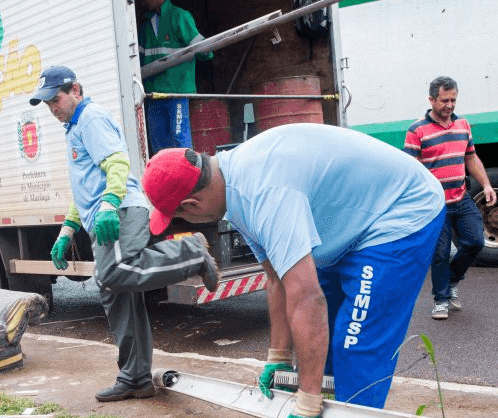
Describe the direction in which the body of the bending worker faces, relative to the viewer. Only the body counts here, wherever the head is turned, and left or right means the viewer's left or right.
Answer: facing to the left of the viewer

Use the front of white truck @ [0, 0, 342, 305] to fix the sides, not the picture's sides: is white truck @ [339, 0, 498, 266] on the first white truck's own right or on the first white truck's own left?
on the first white truck's own right

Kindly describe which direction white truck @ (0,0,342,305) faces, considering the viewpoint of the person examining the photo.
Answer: facing away from the viewer and to the left of the viewer
